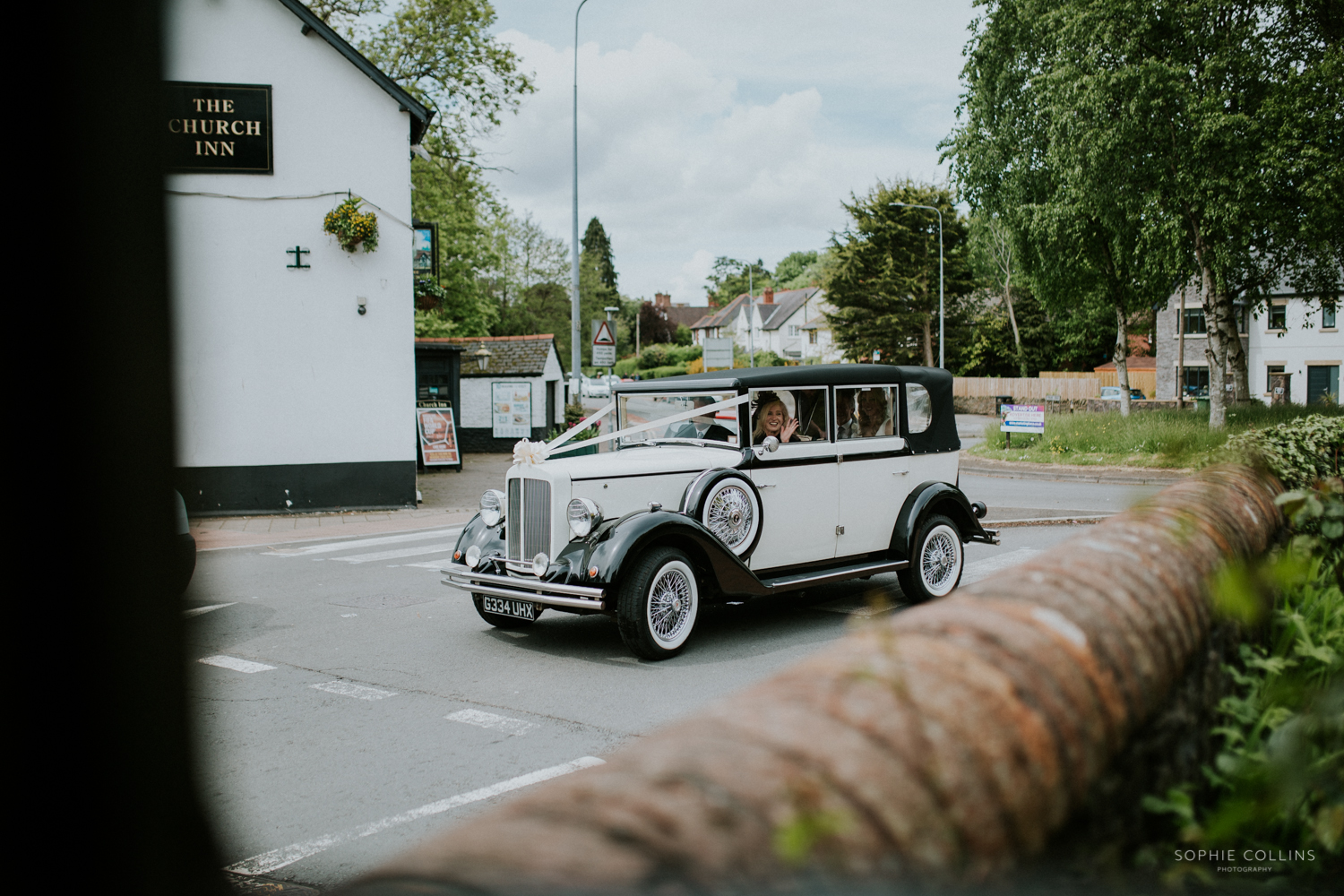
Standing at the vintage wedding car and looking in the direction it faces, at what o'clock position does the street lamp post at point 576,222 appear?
The street lamp post is roughly at 4 o'clock from the vintage wedding car.

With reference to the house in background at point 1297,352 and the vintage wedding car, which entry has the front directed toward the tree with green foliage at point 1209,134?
the house in background

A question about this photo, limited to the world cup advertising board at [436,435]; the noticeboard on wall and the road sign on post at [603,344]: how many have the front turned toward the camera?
3

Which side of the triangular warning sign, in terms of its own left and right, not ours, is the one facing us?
front

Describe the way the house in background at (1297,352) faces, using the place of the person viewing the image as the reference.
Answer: facing the viewer

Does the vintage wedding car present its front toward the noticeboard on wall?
no

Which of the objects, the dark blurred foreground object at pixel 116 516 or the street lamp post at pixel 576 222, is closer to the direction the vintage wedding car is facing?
the dark blurred foreground object

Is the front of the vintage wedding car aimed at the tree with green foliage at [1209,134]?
no

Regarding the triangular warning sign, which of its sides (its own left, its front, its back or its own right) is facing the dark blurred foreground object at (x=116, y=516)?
front

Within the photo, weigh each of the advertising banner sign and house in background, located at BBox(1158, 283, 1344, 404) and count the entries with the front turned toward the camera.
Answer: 2

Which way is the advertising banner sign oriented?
toward the camera

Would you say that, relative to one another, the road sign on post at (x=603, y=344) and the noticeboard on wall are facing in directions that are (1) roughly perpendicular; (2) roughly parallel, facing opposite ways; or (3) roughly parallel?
roughly parallel

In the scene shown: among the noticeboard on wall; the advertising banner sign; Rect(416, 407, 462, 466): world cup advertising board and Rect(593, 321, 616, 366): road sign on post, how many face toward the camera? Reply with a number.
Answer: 4

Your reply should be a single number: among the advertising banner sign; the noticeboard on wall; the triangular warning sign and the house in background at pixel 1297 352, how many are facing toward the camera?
4

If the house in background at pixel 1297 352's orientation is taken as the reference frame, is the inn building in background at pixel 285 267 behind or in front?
in front

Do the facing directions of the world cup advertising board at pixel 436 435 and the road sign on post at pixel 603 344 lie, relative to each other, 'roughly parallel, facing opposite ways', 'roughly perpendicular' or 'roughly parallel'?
roughly parallel

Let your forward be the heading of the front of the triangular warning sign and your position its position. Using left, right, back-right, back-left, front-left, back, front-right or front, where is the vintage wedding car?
front

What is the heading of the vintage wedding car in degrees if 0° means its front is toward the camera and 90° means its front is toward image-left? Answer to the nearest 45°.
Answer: approximately 45°

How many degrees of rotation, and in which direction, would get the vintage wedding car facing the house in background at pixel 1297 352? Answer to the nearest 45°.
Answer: approximately 180°
